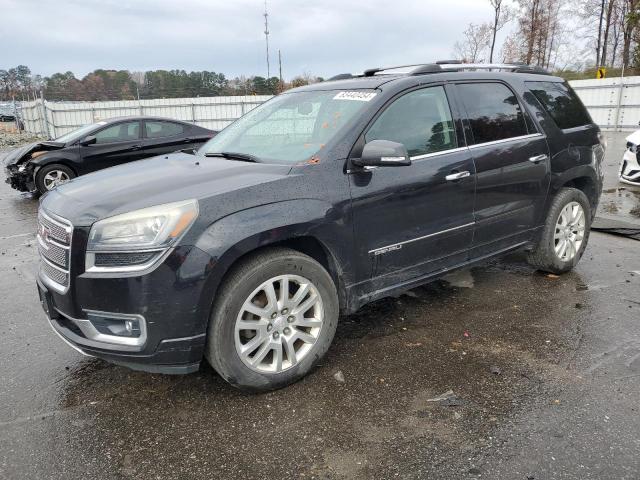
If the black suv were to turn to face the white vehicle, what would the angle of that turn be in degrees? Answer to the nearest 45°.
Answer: approximately 180°

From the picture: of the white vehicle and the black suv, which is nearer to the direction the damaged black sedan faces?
the black suv

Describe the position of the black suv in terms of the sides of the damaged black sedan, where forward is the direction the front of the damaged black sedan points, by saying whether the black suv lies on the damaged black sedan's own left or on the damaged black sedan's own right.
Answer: on the damaged black sedan's own left

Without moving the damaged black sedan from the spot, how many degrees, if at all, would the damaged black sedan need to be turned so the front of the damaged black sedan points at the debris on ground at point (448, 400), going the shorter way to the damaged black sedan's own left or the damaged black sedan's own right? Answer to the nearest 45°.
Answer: approximately 45° to the damaged black sedan's own left

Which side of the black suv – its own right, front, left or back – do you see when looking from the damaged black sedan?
right

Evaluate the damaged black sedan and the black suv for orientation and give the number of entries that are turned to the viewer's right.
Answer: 0

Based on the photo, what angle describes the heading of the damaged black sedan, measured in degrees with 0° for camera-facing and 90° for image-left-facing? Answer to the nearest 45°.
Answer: approximately 45°
